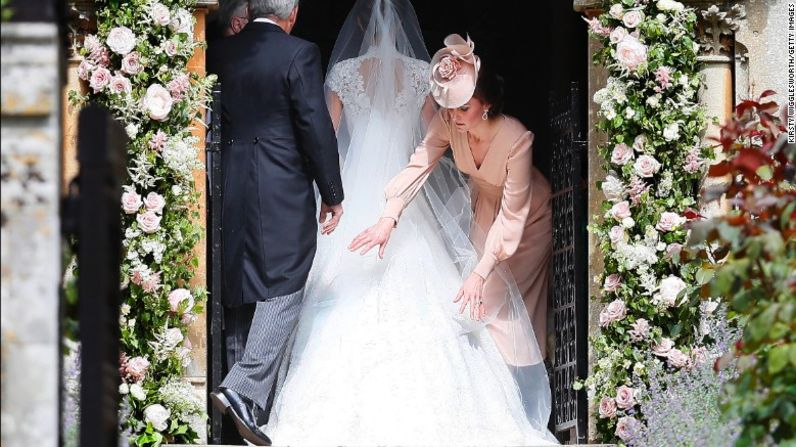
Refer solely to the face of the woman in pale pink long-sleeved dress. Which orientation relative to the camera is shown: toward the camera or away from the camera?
toward the camera

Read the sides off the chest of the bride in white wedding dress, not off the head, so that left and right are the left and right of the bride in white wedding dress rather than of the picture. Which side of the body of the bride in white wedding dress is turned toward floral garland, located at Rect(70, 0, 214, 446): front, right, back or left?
left

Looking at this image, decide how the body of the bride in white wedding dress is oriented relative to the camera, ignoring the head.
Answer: away from the camera

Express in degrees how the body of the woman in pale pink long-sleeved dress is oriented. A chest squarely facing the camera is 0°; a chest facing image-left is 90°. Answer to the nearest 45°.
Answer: approximately 45°

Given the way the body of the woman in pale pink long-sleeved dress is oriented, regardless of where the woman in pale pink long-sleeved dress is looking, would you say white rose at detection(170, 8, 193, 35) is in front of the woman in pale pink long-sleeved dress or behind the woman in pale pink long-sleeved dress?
in front

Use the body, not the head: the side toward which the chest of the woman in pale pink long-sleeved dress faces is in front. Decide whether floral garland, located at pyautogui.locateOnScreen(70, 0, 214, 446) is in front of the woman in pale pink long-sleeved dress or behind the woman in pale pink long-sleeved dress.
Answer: in front

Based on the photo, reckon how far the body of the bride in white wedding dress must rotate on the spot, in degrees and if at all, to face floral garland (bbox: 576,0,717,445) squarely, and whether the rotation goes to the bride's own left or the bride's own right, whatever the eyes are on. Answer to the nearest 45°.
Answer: approximately 90° to the bride's own right

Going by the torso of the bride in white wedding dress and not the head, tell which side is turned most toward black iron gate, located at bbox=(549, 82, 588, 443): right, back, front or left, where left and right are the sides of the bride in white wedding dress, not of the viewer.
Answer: right
